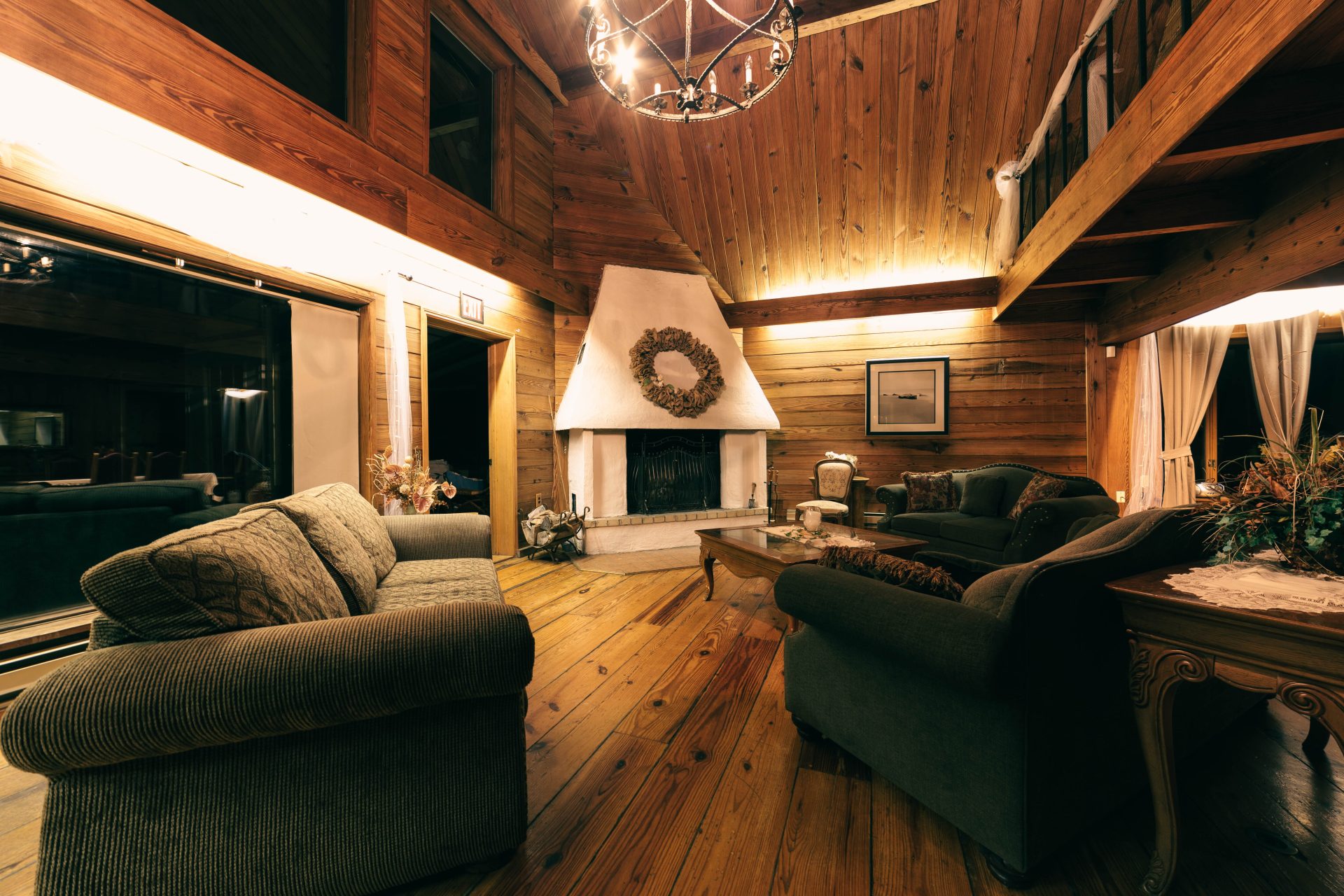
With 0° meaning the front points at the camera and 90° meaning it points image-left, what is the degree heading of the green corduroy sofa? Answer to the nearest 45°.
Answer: approximately 270°

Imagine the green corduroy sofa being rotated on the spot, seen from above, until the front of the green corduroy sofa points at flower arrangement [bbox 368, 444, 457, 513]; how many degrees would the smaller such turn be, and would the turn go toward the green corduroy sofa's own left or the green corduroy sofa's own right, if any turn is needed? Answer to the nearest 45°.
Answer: approximately 90° to the green corduroy sofa's own left

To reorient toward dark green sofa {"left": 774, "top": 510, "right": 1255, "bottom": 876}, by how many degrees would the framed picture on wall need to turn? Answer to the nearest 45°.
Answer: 0° — it already faces it

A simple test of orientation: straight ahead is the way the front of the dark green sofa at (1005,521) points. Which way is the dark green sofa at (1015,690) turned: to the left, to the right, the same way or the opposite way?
to the right

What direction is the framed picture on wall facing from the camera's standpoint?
toward the camera

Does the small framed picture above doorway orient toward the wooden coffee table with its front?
yes

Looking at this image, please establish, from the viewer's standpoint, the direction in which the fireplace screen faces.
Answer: facing the viewer

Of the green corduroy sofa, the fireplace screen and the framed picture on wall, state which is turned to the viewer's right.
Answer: the green corduroy sofa

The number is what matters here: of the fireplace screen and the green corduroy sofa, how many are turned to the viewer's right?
1

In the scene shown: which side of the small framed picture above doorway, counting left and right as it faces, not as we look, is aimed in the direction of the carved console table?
front

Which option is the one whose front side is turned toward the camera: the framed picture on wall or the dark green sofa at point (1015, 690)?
the framed picture on wall

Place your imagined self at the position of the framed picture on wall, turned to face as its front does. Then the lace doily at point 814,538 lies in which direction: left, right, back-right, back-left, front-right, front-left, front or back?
front

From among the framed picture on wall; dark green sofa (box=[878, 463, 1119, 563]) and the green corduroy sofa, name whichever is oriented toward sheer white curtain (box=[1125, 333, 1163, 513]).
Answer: the green corduroy sofa

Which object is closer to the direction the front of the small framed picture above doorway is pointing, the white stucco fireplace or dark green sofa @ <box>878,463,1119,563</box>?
the dark green sofa
